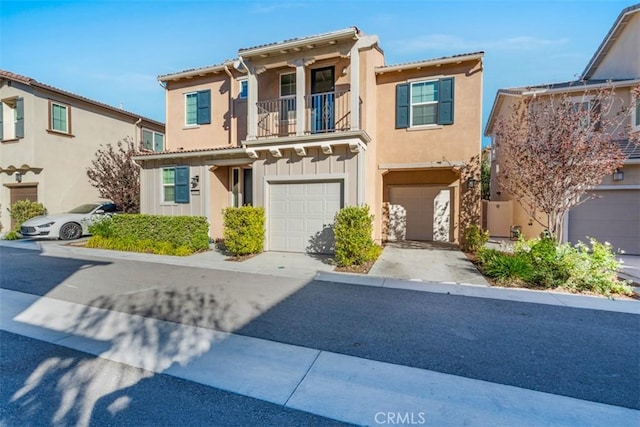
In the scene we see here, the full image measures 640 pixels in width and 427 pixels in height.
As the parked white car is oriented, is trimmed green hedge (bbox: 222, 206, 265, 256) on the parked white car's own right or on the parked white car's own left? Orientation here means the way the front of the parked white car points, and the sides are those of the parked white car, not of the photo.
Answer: on the parked white car's own left

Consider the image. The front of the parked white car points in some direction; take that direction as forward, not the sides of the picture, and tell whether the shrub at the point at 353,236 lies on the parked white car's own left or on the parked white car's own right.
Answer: on the parked white car's own left

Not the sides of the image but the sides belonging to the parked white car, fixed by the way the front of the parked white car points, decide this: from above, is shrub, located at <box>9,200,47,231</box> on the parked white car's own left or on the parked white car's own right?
on the parked white car's own right

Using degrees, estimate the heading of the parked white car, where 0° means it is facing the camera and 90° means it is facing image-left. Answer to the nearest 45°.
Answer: approximately 45°
